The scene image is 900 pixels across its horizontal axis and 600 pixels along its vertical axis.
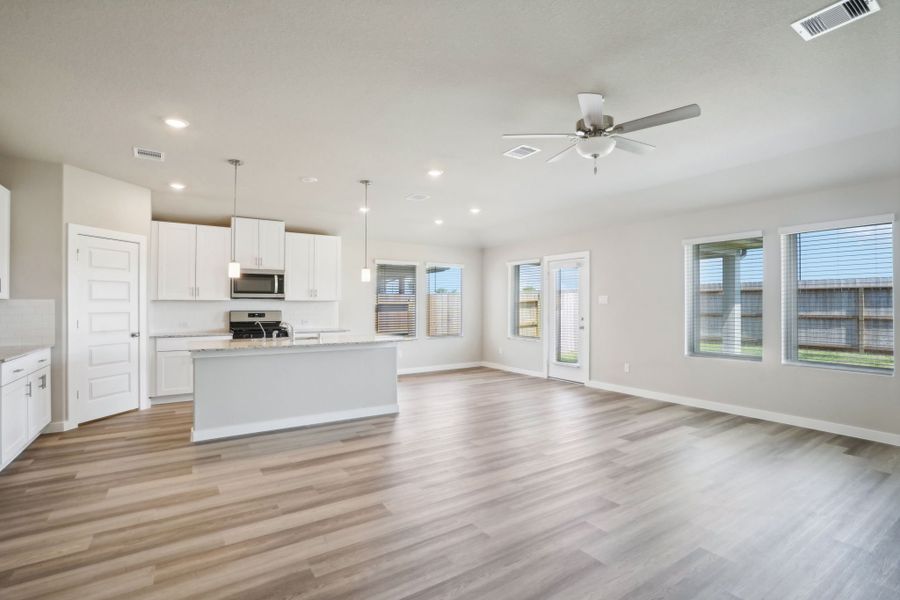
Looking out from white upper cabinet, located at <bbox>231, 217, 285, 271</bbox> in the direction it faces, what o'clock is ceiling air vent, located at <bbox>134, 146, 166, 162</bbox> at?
The ceiling air vent is roughly at 1 o'clock from the white upper cabinet.

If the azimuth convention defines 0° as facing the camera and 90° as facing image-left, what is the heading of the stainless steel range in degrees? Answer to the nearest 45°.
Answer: approximately 0°

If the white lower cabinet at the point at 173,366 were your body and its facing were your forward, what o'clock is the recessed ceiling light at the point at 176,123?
The recessed ceiling light is roughly at 12 o'clock from the white lower cabinet.

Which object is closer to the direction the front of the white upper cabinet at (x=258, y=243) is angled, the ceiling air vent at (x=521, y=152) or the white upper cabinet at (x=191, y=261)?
the ceiling air vent

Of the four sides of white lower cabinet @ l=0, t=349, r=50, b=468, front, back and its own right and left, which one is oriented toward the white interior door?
left

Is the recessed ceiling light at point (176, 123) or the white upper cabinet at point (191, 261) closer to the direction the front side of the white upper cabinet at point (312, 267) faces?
the recessed ceiling light

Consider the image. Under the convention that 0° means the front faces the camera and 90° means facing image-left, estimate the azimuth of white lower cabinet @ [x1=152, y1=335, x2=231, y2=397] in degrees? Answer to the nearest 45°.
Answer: approximately 0°

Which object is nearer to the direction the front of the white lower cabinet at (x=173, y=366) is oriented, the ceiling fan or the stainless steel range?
the ceiling fan
